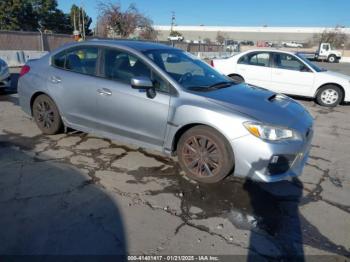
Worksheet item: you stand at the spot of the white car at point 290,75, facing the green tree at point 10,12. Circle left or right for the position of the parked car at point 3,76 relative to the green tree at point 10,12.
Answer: left

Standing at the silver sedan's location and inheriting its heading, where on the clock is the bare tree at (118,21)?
The bare tree is roughly at 7 o'clock from the silver sedan.

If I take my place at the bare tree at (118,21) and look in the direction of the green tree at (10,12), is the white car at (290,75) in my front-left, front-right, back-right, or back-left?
back-left

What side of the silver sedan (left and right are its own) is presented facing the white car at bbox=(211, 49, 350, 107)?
left

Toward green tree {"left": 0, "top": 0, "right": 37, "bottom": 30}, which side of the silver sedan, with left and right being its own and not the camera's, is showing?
back

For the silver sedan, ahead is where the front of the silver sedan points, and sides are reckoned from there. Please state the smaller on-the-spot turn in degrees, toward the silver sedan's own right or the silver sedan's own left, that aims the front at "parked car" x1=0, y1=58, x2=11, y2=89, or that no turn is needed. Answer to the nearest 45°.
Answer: approximately 180°

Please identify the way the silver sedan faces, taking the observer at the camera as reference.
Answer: facing the viewer and to the right of the viewer
